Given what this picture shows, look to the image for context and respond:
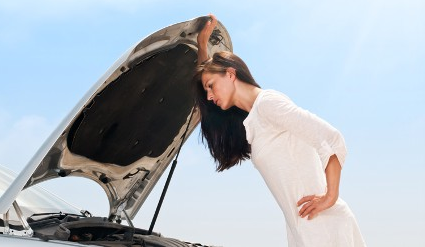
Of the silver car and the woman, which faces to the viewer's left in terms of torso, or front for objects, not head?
the woman

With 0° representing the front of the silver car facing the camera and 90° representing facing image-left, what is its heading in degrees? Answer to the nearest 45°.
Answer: approximately 315°

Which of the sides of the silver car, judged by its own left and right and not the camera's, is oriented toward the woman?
front

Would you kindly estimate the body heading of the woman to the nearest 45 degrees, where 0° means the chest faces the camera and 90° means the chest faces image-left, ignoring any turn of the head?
approximately 90°

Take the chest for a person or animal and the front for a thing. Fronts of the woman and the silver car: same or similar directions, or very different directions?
very different directions

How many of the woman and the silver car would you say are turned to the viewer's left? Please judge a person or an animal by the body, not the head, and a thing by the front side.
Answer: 1

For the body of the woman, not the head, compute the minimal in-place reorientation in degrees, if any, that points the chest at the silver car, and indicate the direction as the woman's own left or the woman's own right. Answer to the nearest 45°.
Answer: approximately 45° to the woman's own right

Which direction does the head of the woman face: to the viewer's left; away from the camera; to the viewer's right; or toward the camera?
to the viewer's left
